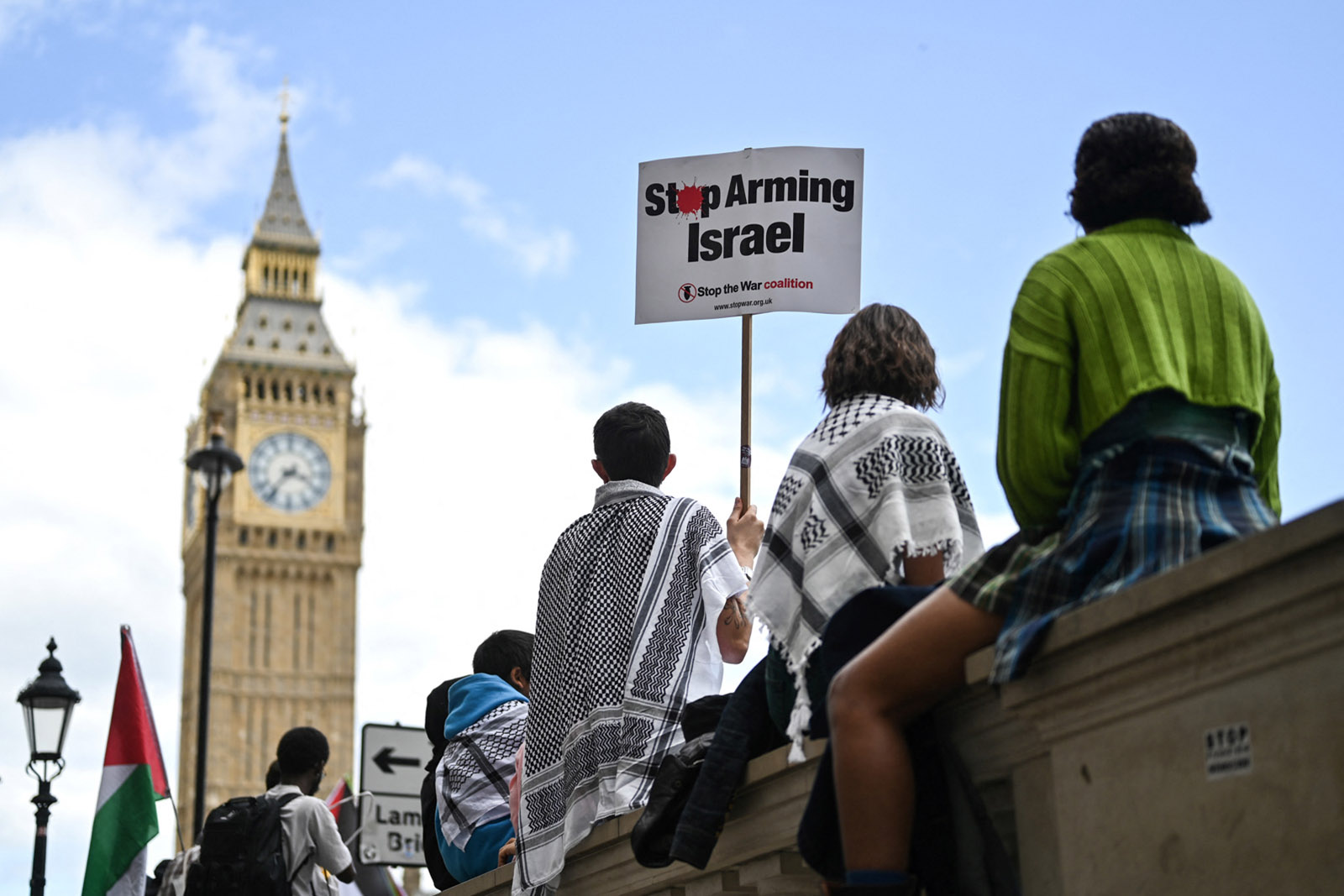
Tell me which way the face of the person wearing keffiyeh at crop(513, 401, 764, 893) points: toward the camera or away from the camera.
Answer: away from the camera

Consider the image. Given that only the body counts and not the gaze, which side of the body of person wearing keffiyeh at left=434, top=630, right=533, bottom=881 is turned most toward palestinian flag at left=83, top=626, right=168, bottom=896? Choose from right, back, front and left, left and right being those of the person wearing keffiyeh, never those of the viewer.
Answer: left

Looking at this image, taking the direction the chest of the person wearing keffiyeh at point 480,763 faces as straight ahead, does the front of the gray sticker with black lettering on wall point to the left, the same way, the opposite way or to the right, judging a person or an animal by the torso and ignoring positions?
the opposite way

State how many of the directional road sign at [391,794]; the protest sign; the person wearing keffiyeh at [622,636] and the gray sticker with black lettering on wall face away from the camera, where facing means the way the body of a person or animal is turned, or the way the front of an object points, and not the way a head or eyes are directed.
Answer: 1

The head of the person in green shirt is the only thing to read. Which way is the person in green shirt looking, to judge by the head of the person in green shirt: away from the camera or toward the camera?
away from the camera

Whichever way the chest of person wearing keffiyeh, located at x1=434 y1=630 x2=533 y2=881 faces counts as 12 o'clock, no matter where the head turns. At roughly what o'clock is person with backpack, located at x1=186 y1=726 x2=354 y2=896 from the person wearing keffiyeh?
The person with backpack is roughly at 8 o'clock from the person wearing keffiyeh.

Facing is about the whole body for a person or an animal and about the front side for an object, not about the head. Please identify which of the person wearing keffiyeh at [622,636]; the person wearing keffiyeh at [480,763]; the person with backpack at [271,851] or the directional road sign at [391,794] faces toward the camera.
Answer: the directional road sign

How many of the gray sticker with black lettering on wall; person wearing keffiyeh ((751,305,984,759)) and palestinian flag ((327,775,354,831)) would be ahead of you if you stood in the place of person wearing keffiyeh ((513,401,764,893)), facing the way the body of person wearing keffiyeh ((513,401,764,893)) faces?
1

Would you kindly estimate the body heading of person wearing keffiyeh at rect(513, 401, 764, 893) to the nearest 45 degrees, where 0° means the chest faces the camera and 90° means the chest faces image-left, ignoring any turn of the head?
approximately 180°

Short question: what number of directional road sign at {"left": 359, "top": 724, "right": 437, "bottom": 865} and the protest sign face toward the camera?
2

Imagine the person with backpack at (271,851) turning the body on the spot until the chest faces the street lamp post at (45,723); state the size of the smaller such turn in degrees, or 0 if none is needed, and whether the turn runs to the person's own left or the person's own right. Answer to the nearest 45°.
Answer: approximately 45° to the person's own left

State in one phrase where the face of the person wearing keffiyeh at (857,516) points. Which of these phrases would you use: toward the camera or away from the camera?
away from the camera

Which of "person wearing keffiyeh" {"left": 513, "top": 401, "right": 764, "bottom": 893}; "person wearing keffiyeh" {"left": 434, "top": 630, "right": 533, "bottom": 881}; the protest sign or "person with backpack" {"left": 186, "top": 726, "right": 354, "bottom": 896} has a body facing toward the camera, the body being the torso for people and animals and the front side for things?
the protest sign

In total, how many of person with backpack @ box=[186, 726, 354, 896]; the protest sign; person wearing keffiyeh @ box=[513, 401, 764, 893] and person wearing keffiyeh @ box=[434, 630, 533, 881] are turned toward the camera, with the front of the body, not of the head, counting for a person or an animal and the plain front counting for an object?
1

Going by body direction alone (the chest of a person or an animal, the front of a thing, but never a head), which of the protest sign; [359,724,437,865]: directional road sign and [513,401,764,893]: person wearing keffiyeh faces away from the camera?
the person wearing keffiyeh

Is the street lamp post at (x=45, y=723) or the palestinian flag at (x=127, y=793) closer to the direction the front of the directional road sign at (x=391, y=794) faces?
the palestinian flag

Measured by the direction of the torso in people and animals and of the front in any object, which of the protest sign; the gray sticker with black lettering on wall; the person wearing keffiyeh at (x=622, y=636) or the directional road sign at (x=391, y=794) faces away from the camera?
the person wearing keffiyeh

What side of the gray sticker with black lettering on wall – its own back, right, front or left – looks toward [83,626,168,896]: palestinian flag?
right

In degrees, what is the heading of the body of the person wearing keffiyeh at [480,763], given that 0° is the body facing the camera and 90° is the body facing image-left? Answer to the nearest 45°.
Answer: approximately 225°

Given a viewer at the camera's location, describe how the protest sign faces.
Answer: facing the viewer
